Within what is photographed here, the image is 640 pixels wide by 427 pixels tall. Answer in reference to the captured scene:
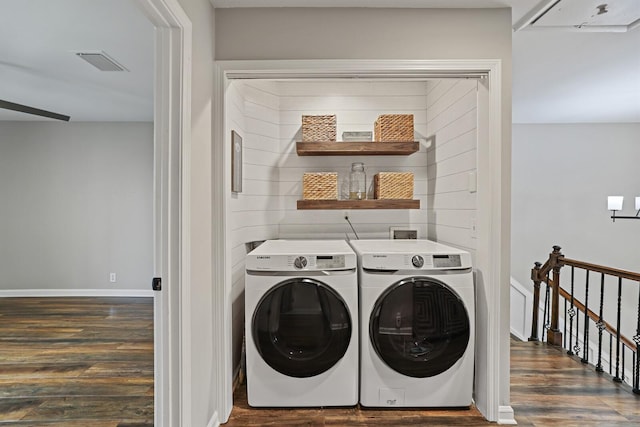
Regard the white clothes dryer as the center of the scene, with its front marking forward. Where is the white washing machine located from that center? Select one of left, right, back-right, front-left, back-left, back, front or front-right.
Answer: left

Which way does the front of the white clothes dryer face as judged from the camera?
facing the viewer

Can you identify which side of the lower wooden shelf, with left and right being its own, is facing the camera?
front
